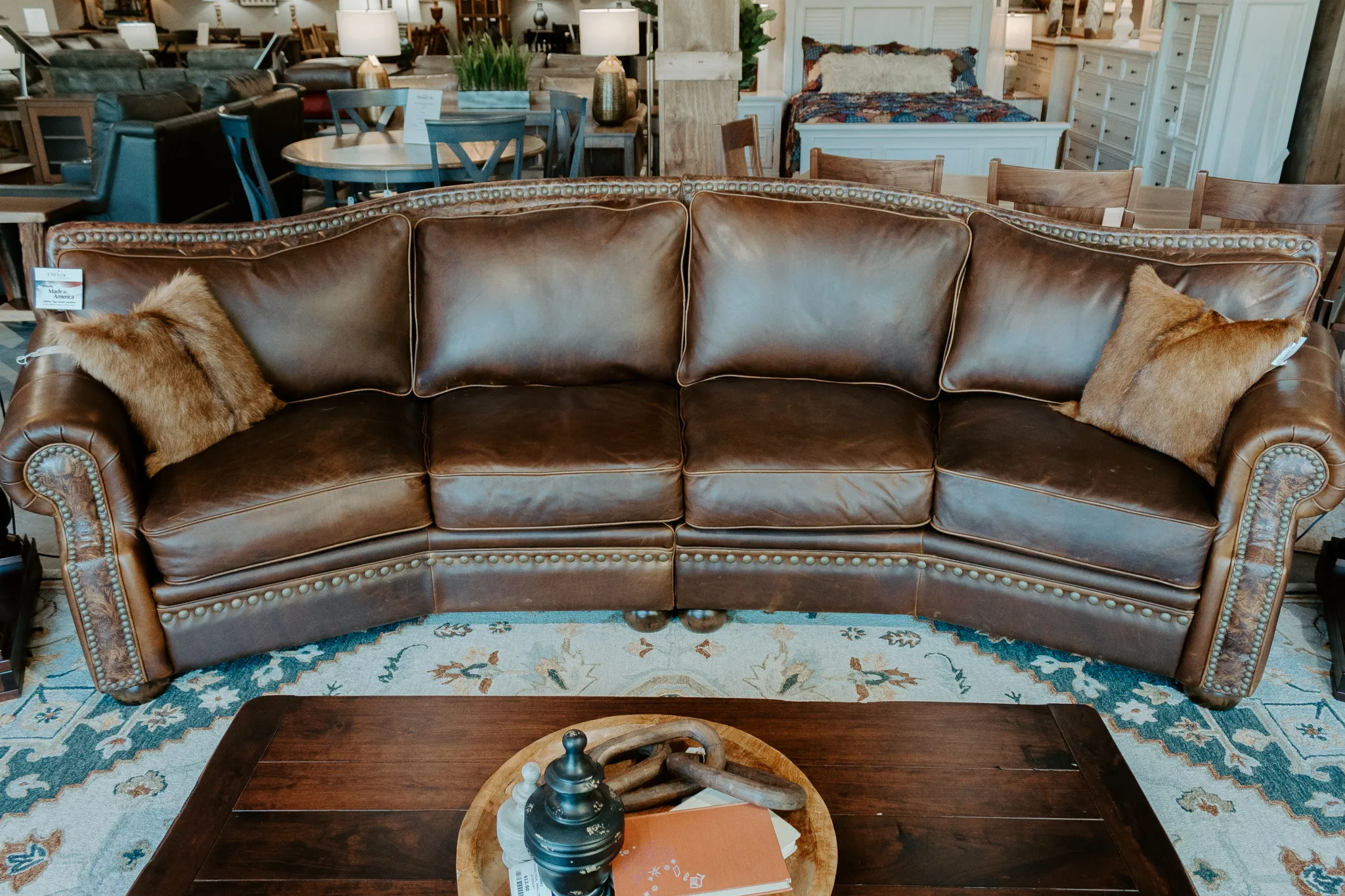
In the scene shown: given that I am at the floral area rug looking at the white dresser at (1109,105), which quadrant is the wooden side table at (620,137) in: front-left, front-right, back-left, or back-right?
front-left

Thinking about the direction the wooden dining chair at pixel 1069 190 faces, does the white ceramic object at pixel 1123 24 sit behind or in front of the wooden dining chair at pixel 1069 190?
in front

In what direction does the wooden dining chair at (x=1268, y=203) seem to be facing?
away from the camera

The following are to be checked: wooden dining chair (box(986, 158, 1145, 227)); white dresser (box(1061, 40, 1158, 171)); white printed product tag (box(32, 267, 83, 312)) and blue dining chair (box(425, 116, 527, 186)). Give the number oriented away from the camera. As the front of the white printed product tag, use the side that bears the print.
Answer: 2

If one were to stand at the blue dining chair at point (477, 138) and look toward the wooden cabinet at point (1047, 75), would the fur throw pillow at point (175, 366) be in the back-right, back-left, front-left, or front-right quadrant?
back-right

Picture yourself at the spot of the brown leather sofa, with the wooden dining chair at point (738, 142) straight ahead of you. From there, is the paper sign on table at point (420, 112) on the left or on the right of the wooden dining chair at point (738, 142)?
left

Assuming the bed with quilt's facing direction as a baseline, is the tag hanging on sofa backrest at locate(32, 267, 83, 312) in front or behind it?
in front

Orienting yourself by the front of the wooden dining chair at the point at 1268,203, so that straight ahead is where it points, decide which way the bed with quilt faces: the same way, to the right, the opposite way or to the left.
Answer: the opposite way

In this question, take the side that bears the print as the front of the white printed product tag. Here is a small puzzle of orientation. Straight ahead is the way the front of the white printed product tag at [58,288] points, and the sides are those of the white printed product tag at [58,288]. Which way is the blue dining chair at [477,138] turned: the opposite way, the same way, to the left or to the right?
the opposite way

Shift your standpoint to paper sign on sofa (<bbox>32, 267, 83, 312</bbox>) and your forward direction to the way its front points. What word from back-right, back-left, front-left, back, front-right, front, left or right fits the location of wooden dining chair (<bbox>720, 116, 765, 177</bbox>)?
left

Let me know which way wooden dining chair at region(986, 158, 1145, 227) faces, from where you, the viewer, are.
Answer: facing away from the viewer

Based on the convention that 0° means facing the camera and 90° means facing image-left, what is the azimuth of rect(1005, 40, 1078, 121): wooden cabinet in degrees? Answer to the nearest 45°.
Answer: approximately 45°

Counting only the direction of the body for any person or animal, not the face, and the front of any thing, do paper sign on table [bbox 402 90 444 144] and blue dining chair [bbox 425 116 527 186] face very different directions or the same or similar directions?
very different directions

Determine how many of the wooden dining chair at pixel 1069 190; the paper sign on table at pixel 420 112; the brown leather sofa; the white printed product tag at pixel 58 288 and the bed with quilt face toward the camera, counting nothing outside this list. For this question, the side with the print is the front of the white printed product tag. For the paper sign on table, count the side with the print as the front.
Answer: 4

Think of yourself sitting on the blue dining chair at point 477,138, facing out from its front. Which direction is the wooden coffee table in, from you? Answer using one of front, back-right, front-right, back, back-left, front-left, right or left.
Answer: back

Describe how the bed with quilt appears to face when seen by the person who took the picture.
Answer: facing the viewer

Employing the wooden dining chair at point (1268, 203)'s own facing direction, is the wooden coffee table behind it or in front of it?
behind

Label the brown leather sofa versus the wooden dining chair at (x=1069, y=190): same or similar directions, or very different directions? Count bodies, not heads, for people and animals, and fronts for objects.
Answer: very different directions

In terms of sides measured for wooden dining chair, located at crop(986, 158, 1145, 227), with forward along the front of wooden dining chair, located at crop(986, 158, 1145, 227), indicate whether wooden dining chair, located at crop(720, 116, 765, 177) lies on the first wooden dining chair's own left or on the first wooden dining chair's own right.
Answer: on the first wooden dining chair's own left

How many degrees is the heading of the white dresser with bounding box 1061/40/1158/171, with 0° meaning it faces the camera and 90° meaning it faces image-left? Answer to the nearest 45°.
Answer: approximately 45°

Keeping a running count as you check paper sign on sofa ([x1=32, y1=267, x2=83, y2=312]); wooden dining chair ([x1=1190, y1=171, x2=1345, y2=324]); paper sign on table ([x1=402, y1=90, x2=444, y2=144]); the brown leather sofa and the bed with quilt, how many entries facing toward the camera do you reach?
4

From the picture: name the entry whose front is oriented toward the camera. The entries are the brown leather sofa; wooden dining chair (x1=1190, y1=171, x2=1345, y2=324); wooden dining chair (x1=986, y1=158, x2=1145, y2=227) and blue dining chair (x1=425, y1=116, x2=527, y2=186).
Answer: the brown leather sofa
